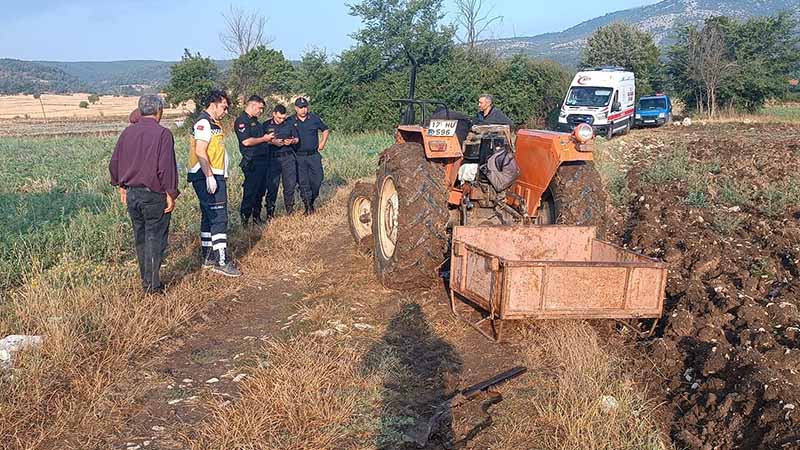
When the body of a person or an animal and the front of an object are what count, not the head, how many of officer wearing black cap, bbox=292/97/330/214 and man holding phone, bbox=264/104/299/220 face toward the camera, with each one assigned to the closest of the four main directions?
2

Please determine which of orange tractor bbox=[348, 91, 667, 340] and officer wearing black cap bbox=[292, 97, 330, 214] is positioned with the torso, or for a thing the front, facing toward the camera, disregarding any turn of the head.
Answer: the officer wearing black cap

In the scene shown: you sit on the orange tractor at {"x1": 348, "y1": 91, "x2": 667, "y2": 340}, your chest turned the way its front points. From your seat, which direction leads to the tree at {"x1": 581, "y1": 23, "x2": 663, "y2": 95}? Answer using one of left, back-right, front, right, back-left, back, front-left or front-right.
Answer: front-right

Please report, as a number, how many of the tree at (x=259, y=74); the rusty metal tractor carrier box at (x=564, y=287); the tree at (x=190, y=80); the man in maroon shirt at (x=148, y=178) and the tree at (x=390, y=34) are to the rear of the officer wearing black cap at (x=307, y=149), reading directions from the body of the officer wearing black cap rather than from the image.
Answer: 3

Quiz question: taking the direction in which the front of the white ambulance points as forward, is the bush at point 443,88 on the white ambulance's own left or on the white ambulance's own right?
on the white ambulance's own right

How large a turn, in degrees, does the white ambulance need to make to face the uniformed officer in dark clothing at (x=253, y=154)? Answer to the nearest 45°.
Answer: approximately 45° to its left

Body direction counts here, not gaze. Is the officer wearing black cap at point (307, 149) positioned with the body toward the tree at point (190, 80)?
no

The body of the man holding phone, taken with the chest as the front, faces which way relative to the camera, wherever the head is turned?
toward the camera

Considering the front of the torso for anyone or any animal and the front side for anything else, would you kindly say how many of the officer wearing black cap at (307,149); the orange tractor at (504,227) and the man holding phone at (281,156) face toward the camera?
2

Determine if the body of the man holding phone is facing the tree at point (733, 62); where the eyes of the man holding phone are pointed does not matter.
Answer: no

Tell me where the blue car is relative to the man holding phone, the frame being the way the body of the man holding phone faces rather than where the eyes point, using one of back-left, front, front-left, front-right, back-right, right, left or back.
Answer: back-left

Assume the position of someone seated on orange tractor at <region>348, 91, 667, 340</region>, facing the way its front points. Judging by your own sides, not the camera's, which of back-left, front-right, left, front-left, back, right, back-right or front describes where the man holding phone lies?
front

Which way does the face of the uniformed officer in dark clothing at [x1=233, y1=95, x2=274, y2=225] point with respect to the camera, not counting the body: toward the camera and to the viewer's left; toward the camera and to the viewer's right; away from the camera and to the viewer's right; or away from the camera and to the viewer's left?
toward the camera and to the viewer's right

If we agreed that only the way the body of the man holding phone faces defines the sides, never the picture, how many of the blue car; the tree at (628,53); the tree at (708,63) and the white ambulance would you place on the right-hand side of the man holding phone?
0

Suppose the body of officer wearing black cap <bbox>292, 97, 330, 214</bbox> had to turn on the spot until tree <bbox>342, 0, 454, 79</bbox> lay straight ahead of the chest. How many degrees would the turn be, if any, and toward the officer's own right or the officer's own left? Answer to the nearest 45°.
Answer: approximately 180°

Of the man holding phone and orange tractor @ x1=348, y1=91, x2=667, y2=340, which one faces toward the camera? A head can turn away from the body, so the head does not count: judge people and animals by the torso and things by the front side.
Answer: the man holding phone

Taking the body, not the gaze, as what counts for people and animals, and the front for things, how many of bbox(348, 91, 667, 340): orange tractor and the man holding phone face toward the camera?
1

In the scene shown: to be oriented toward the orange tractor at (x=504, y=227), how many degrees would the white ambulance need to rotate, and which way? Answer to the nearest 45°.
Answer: approximately 45° to its left

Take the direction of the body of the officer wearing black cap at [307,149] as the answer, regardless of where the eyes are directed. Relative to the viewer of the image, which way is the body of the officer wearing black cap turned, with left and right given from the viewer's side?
facing the viewer
